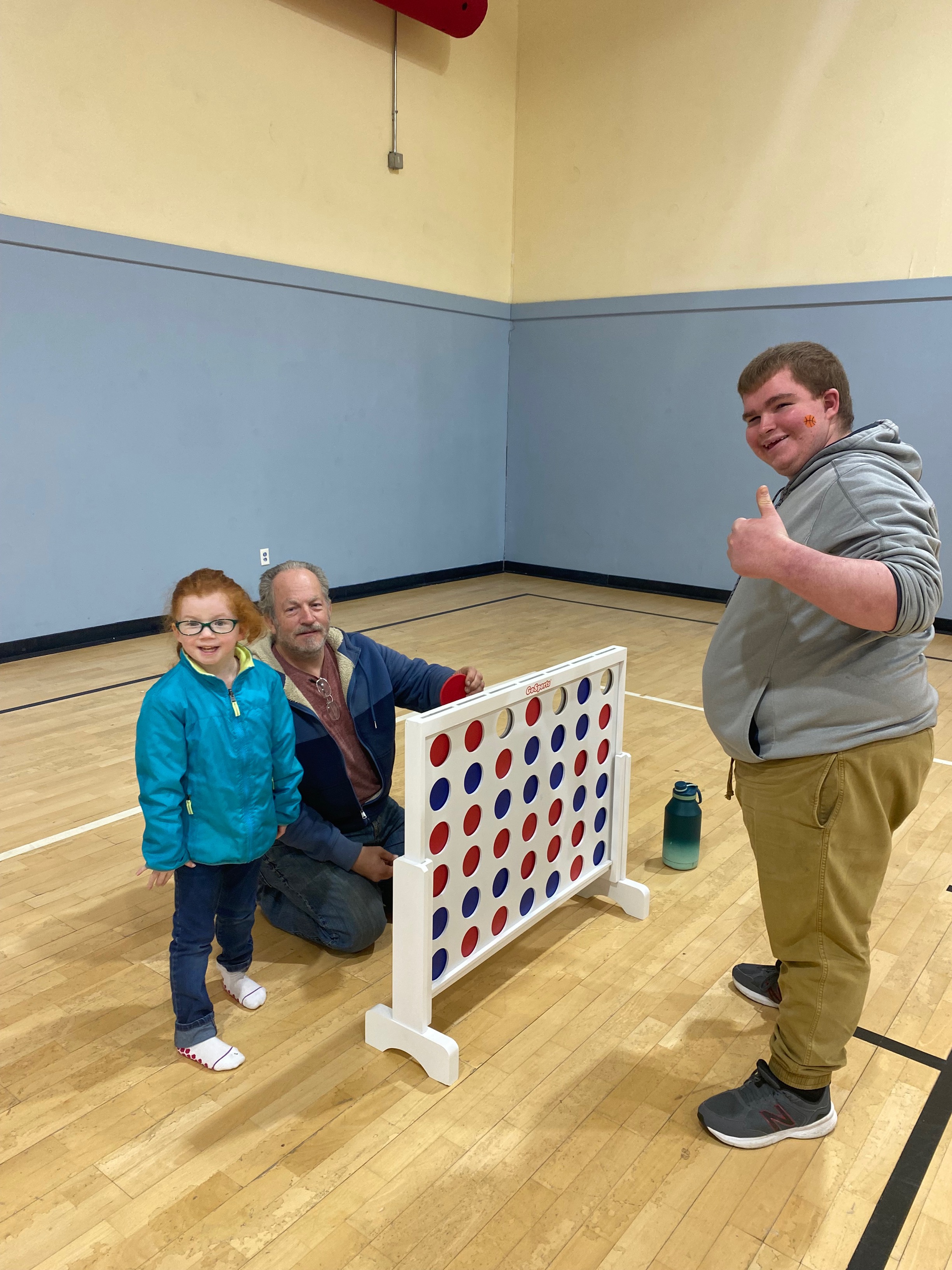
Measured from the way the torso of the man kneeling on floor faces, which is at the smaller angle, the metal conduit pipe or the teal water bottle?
the teal water bottle

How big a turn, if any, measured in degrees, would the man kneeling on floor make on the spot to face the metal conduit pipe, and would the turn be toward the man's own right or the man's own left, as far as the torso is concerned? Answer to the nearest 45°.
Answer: approximately 135° to the man's own left

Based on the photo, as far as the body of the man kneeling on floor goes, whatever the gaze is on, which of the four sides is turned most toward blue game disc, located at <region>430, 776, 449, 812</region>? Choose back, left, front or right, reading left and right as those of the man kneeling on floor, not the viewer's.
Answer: front

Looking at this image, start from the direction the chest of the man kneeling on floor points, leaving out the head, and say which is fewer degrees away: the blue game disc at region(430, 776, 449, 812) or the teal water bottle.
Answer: the blue game disc

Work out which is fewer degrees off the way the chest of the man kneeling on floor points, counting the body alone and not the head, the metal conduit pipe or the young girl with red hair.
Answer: the young girl with red hair

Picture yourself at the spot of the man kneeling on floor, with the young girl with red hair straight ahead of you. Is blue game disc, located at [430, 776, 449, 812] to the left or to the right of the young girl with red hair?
left

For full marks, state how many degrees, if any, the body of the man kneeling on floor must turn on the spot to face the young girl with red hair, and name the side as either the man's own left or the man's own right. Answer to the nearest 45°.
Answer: approximately 90° to the man's own right

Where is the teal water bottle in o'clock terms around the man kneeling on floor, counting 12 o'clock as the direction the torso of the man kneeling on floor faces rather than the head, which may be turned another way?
The teal water bottle is roughly at 10 o'clock from the man kneeling on floor.

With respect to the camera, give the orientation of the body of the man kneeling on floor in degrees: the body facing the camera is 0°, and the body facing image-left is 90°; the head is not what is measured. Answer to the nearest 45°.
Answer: approximately 315°
